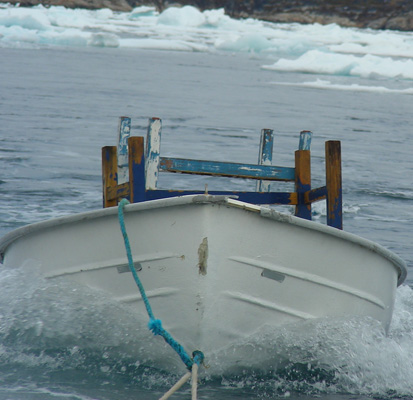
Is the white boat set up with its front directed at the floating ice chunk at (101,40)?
no

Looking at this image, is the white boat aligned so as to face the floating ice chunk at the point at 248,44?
no

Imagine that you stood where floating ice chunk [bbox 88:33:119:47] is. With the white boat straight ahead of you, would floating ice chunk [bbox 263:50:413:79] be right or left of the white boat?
left

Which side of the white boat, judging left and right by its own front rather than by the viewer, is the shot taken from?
front

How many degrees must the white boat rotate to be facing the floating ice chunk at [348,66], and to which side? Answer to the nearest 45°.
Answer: approximately 180°

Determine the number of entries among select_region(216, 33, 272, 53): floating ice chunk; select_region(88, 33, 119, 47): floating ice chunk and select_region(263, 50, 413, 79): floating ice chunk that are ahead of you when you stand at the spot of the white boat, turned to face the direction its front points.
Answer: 0

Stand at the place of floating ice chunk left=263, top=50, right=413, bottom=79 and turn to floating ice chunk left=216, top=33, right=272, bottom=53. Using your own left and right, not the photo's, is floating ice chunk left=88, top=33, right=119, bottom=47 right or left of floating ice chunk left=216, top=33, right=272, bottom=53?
left
